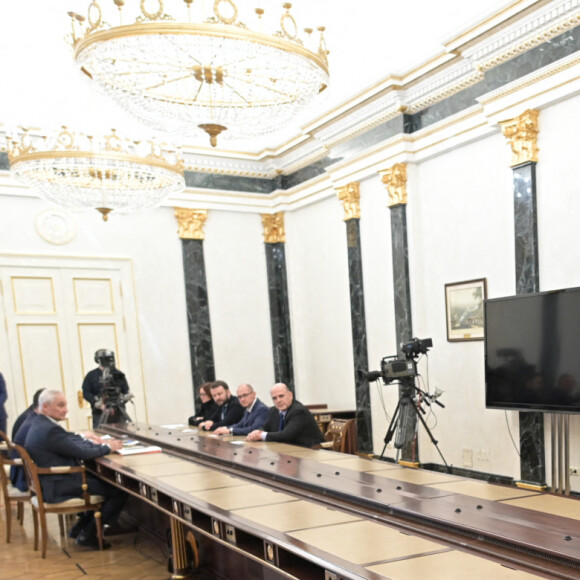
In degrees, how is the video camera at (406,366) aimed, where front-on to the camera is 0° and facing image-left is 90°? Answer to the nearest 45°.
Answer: approximately 90°

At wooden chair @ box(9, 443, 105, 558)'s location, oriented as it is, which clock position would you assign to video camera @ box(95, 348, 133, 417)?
The video camera is roughly at 11 o'clock from the wooden chair.

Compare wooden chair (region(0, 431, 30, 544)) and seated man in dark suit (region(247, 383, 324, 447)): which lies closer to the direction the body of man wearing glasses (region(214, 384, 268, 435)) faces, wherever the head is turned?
the wooden chair

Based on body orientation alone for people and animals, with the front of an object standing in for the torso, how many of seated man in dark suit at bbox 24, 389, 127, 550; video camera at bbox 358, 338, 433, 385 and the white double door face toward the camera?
1

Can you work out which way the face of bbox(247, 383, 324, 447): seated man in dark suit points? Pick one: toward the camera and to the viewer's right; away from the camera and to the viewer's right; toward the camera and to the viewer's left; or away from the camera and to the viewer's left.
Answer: toward the camera and to the viewer's left

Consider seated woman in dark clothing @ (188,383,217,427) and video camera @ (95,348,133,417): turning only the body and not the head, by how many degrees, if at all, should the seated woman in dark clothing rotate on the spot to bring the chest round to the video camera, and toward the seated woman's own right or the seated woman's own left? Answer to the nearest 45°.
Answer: approximately 45° to the seated woman's own right

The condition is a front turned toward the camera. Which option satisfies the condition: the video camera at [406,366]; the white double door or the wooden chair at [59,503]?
the white double door

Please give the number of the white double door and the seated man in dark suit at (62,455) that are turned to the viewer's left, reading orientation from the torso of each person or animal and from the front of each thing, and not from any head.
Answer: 0

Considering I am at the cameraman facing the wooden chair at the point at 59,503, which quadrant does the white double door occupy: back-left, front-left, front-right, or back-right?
back-right

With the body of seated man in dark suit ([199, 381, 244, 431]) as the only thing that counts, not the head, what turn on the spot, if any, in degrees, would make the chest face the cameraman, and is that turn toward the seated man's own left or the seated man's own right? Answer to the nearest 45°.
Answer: approximately 90° to the seated man's own right

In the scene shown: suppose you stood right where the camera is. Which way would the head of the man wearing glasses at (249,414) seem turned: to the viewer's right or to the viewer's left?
to the viewer's left

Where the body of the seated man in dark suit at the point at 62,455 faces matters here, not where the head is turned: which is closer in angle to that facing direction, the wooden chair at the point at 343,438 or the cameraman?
the wooden chair

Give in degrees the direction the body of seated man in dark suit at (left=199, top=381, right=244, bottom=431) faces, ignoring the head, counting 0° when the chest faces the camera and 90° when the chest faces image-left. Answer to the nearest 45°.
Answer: approximately 45°

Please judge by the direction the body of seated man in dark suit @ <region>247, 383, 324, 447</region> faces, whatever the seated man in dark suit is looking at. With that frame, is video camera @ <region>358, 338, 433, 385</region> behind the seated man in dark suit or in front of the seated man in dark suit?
behind

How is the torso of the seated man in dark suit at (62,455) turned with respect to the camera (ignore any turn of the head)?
to the viewer's right
